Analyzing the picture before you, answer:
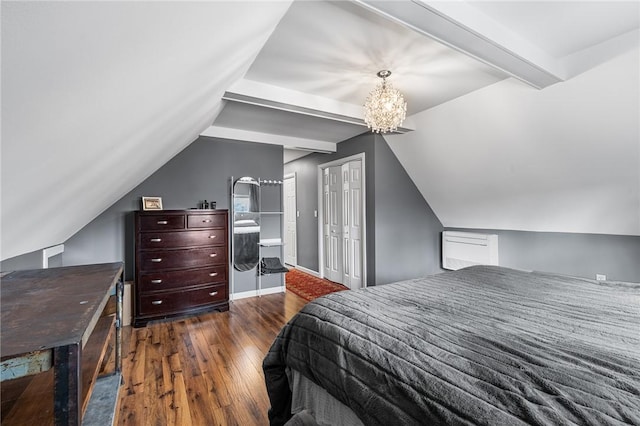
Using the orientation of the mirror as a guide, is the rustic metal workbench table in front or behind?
in front

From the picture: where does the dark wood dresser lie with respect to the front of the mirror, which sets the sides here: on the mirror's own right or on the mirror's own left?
on the mirror's own right

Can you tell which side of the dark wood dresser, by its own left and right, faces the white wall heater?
left

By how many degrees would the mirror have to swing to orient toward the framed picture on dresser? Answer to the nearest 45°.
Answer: approximately 90° to its right

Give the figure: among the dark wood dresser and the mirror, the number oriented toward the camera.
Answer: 2

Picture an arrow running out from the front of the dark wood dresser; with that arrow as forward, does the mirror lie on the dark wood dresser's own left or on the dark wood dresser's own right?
on the dark wood dresser's own left

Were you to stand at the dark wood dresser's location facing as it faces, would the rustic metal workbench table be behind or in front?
in front

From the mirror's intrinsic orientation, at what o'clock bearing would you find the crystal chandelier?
The crystal chandelier is roughly at 11 o'clock from the mirror.

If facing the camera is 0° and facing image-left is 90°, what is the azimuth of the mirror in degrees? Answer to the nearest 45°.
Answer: approximately 0°

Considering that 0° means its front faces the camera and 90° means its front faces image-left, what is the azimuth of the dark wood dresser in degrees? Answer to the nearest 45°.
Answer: approximately 0°
